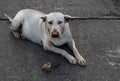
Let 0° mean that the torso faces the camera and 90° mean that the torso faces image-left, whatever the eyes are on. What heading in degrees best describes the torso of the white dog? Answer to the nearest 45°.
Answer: approximately 315°
